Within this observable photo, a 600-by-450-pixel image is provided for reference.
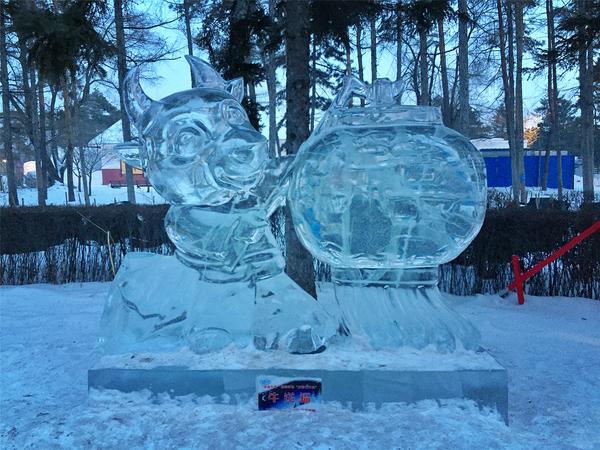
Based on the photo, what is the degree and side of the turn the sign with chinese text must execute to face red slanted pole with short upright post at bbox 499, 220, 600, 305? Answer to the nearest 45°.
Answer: approximately 135° to its left

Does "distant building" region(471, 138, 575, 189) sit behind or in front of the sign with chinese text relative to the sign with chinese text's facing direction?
behind

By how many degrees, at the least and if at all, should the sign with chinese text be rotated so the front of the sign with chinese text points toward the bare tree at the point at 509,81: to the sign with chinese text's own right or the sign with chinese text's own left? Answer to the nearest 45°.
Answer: approximately 135° to the sign with chinese text's own left

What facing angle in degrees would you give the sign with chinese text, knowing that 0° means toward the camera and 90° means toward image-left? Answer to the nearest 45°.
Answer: approximately 0°

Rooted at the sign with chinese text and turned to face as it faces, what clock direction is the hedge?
The hedge is roughly at 5 o'clock from the sign with chinese text.

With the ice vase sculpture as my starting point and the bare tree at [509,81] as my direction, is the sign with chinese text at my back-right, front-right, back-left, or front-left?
back-left
